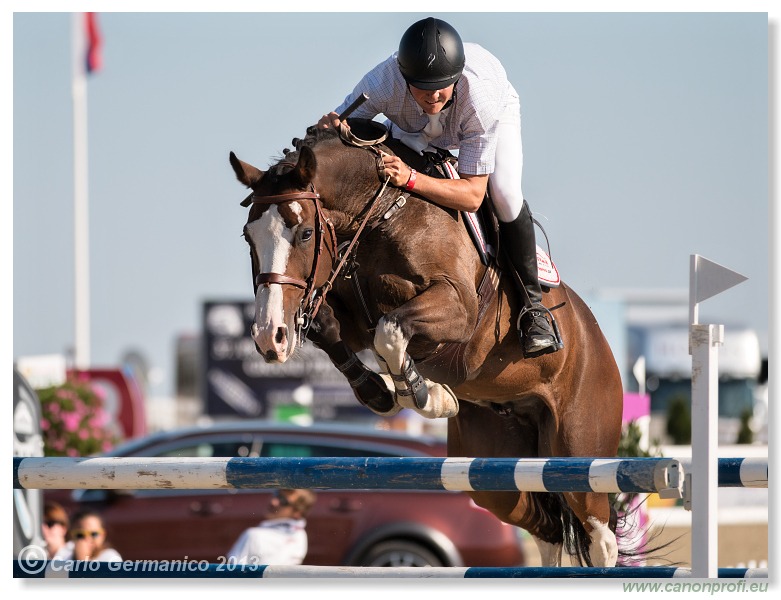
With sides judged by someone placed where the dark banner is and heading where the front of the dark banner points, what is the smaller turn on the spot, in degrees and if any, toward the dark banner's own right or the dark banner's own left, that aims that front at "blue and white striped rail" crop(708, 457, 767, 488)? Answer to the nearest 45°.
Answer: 0° — it already faces it

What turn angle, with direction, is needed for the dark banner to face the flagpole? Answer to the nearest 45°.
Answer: approximately 135° to its right

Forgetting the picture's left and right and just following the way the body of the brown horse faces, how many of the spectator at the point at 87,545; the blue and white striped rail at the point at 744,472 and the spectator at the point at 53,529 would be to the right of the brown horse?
2

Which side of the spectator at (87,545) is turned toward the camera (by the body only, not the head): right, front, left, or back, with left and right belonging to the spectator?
front

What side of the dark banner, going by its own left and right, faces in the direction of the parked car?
front

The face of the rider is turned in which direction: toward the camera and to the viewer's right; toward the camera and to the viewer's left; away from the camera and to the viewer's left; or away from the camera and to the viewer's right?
toward the camera and to the viewer's left

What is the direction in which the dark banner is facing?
toward the camera

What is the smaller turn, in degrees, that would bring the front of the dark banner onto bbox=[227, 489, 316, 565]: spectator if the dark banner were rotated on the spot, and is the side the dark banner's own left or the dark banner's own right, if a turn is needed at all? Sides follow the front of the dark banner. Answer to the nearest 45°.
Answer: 0° — it already faces them

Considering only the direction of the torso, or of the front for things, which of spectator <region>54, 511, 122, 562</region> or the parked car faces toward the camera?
the spectator

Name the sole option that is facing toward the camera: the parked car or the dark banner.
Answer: the dark banner

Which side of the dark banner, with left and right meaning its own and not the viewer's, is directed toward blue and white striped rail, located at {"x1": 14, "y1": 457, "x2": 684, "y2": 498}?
front

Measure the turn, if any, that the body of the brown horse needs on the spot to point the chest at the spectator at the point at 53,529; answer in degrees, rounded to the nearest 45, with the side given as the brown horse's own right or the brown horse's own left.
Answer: approximately 90° to the brown horse's own right

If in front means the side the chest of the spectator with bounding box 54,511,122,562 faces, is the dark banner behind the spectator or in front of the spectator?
behind
